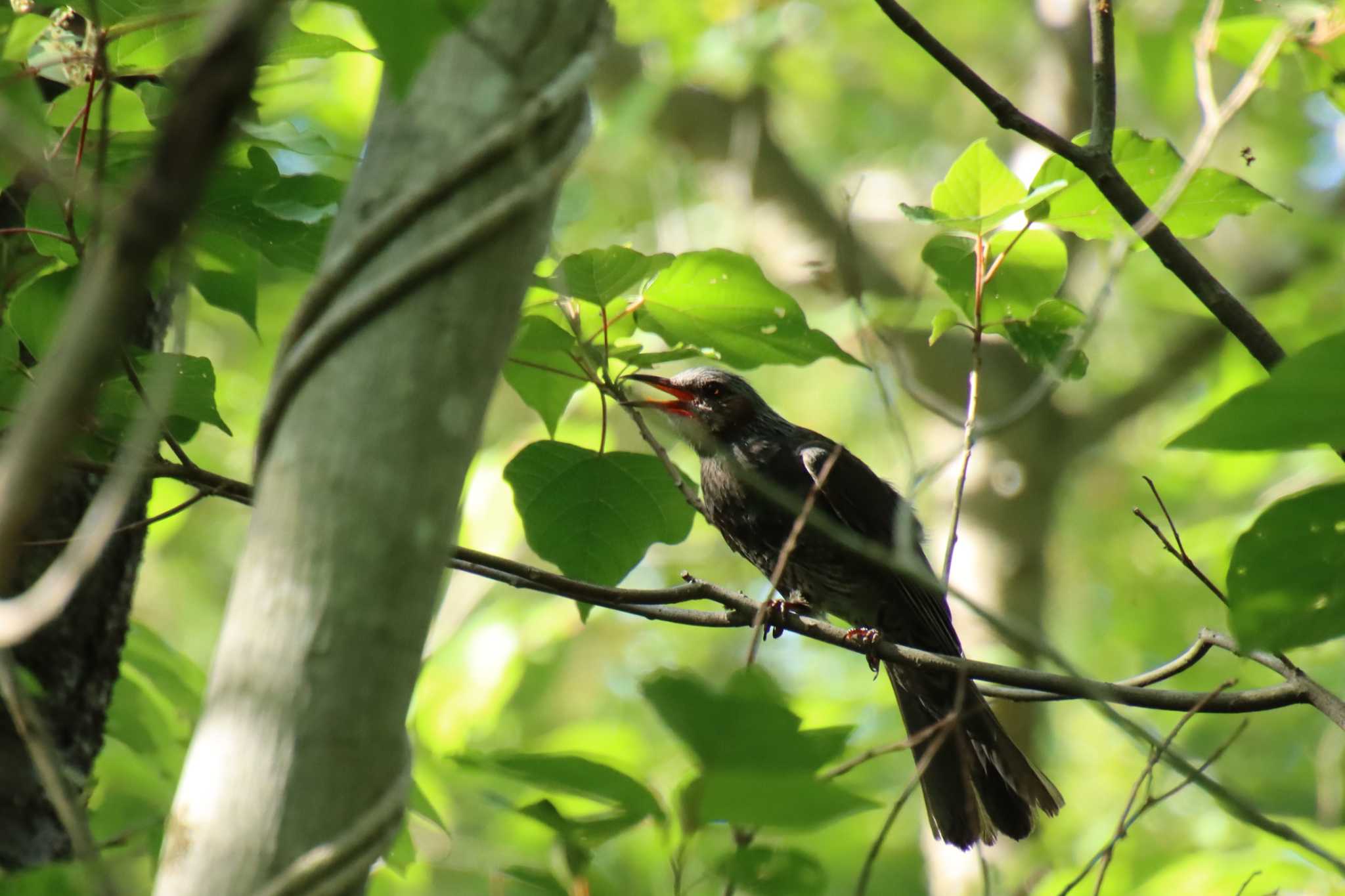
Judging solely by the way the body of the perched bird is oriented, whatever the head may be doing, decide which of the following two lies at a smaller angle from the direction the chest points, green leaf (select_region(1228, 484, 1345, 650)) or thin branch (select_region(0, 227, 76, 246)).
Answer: the thin branch

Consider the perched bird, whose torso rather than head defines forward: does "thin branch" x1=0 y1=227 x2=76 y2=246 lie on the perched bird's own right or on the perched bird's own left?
on the perched bird's own left

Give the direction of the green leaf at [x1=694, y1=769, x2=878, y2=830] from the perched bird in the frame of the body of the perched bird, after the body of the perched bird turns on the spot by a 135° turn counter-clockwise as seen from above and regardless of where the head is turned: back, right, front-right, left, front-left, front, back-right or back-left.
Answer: front-right

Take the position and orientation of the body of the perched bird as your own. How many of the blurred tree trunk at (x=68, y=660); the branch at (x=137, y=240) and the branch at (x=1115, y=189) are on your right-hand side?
0

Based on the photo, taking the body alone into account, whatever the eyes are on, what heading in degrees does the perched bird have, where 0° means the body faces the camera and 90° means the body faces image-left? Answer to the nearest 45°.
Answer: approximately 90°

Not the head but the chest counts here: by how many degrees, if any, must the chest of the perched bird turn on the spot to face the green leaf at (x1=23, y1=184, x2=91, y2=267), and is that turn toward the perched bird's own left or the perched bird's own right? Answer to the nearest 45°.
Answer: approximately 45° to the perched bird's own left

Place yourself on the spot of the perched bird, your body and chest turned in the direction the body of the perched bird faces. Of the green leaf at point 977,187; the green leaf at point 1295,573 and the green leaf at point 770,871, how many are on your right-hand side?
0

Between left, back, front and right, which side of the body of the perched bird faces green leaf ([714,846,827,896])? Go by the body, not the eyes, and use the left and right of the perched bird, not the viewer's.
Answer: left
